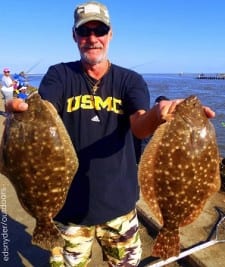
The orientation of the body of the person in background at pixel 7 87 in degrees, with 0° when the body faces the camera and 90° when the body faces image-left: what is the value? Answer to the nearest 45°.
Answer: approximately 315°

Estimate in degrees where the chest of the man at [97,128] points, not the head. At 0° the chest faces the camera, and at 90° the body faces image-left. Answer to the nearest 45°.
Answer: approximately 0°
